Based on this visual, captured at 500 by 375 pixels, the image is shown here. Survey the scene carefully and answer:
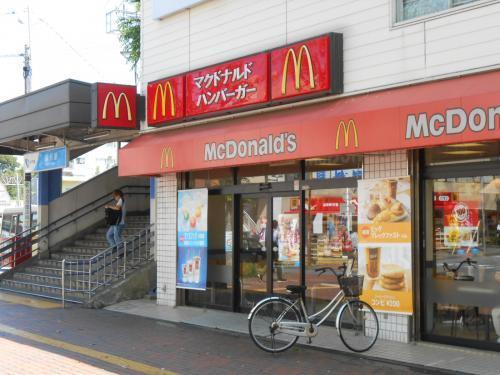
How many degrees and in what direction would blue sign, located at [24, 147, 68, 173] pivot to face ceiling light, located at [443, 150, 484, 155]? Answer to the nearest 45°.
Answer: approximately 90° to its left

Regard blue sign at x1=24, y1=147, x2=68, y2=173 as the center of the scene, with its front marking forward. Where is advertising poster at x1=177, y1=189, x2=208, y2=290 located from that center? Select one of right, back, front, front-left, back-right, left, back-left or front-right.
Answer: left

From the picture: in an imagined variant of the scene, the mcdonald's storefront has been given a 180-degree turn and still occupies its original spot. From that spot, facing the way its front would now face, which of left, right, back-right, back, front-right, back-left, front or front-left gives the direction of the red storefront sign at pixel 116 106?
left

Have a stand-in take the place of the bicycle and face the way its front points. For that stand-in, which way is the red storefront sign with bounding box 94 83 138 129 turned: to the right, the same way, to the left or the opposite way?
to the right

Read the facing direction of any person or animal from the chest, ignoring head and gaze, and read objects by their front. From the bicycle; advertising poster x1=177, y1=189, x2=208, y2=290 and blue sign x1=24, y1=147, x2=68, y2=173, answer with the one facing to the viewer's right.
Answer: the bicycle

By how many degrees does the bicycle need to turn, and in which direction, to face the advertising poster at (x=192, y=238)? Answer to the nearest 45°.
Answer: approximately 135° to its left

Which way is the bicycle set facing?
to the viewer's right

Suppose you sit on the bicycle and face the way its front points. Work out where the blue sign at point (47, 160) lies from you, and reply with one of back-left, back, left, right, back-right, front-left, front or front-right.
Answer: back-left

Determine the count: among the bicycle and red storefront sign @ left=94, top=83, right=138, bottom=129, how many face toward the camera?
1

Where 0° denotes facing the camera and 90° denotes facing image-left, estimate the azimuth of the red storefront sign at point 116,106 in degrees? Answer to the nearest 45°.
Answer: approximately 0°
